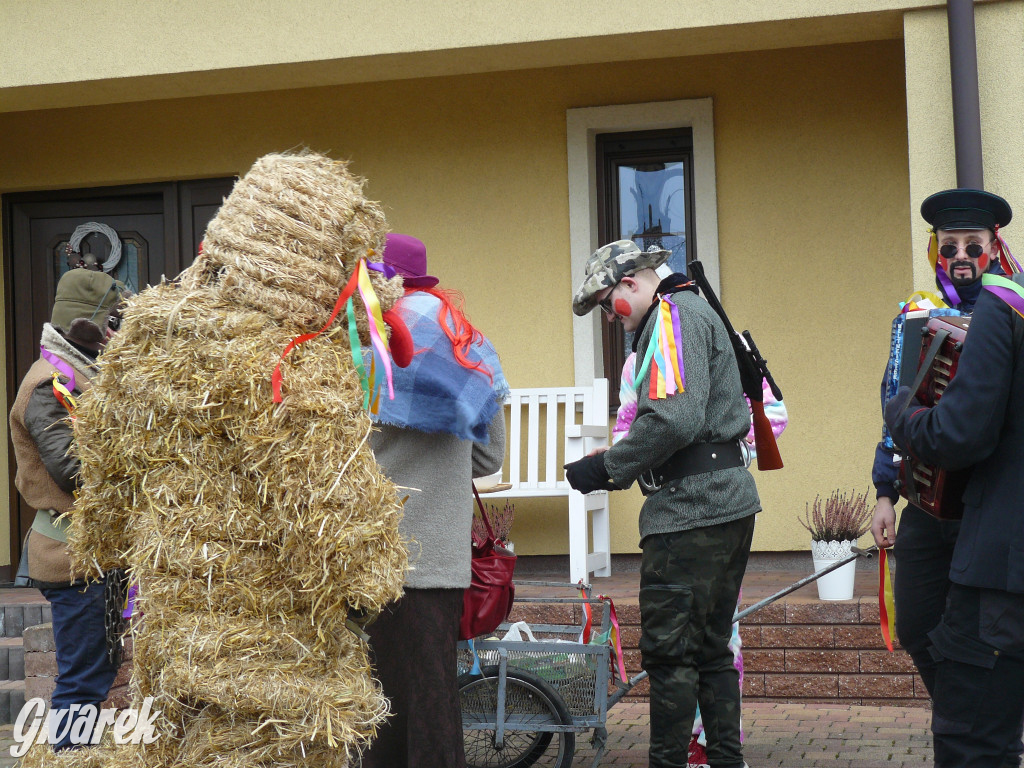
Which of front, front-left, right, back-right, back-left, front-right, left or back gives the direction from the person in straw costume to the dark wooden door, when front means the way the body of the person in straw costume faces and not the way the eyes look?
front-left

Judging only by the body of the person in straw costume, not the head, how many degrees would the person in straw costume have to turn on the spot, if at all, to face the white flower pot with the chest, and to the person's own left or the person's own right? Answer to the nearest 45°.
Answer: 0° — they already face it

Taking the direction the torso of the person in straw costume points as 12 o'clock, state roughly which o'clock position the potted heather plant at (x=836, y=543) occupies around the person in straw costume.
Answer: The potted heather plant is roughly at 12 o'clock from the person in straw costume.

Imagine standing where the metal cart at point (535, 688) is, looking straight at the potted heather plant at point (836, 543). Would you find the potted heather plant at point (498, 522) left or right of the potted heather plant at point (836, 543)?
left

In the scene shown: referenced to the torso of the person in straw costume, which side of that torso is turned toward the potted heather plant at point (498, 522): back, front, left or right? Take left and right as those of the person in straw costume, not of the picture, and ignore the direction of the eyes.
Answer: front

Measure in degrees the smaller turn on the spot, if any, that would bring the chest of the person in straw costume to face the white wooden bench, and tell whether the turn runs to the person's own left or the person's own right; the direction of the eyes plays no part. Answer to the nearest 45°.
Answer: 0° — they already face it
